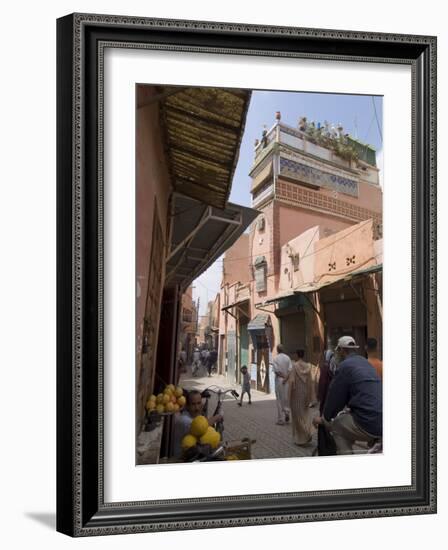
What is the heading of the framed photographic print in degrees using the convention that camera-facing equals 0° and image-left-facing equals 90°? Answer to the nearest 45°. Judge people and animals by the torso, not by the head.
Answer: approximately 315°
